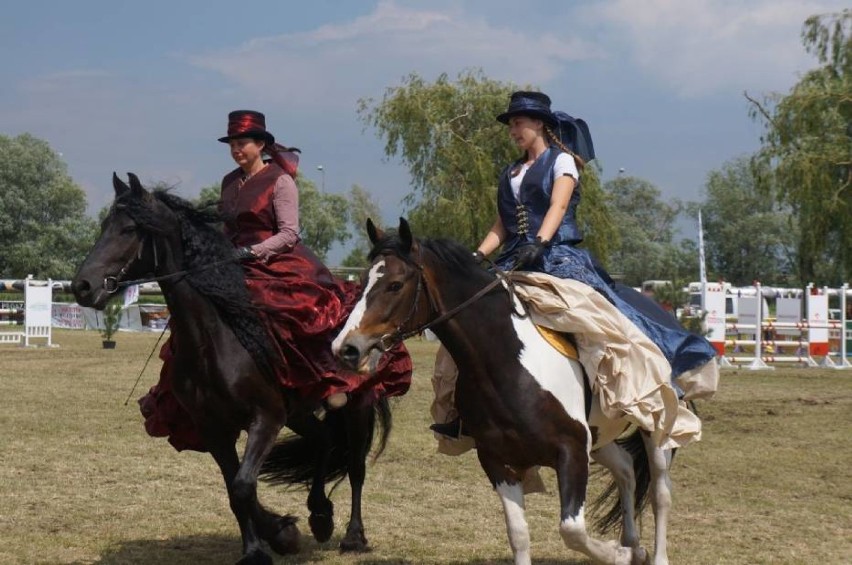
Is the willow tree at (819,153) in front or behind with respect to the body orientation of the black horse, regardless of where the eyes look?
behind

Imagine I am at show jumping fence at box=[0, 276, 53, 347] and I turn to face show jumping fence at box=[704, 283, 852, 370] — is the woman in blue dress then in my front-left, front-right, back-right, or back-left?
front-right

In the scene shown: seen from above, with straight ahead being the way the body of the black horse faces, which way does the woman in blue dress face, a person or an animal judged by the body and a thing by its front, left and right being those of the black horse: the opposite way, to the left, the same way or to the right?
the same way

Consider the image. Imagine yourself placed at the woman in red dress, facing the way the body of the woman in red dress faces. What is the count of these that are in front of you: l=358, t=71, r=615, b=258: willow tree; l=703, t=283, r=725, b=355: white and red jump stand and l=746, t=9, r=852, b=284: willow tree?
0

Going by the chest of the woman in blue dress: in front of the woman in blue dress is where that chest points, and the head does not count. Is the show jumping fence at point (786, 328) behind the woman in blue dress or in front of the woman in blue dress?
behind

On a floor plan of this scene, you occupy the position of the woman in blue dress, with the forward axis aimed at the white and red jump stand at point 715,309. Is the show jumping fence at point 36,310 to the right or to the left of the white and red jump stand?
left

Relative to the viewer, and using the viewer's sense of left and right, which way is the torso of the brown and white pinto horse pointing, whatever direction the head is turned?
facing the viewer and to the left of the viewer

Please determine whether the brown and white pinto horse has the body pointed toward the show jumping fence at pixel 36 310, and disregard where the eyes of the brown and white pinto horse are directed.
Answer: no

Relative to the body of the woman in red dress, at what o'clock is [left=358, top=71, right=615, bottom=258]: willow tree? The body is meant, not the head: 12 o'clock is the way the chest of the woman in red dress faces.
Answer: The willow tree is roughly at 5 o'clock from the woman in red dress.

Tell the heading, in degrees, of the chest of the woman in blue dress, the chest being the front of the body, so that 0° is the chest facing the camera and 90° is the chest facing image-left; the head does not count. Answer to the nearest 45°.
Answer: approximately 45°

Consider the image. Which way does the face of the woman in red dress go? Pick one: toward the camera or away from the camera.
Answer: toward the camera

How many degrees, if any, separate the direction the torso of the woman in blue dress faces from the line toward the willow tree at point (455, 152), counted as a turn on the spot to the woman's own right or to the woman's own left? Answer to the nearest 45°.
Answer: approximately 135° to the woman's own right

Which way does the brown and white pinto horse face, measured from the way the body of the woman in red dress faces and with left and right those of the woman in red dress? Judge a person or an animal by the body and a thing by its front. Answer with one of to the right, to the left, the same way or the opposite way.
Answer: the same way

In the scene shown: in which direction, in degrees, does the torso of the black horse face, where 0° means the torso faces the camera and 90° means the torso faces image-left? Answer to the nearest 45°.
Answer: approximately 45°

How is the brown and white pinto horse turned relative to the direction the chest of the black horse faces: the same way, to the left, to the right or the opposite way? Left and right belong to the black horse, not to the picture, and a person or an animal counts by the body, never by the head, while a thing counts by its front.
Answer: the same way

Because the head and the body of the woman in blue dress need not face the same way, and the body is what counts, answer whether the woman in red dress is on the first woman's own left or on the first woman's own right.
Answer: on the first woman's own right

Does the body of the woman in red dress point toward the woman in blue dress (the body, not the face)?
no

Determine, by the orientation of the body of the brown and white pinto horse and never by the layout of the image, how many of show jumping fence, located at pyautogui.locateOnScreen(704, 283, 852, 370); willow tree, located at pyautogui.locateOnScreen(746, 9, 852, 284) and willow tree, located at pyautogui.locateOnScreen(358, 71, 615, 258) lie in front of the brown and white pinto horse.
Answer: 0

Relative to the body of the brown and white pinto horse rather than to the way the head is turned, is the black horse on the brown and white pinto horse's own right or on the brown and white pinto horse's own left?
on the brown and white pinto horse's own right

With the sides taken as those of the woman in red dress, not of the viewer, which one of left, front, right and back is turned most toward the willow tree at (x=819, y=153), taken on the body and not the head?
back
